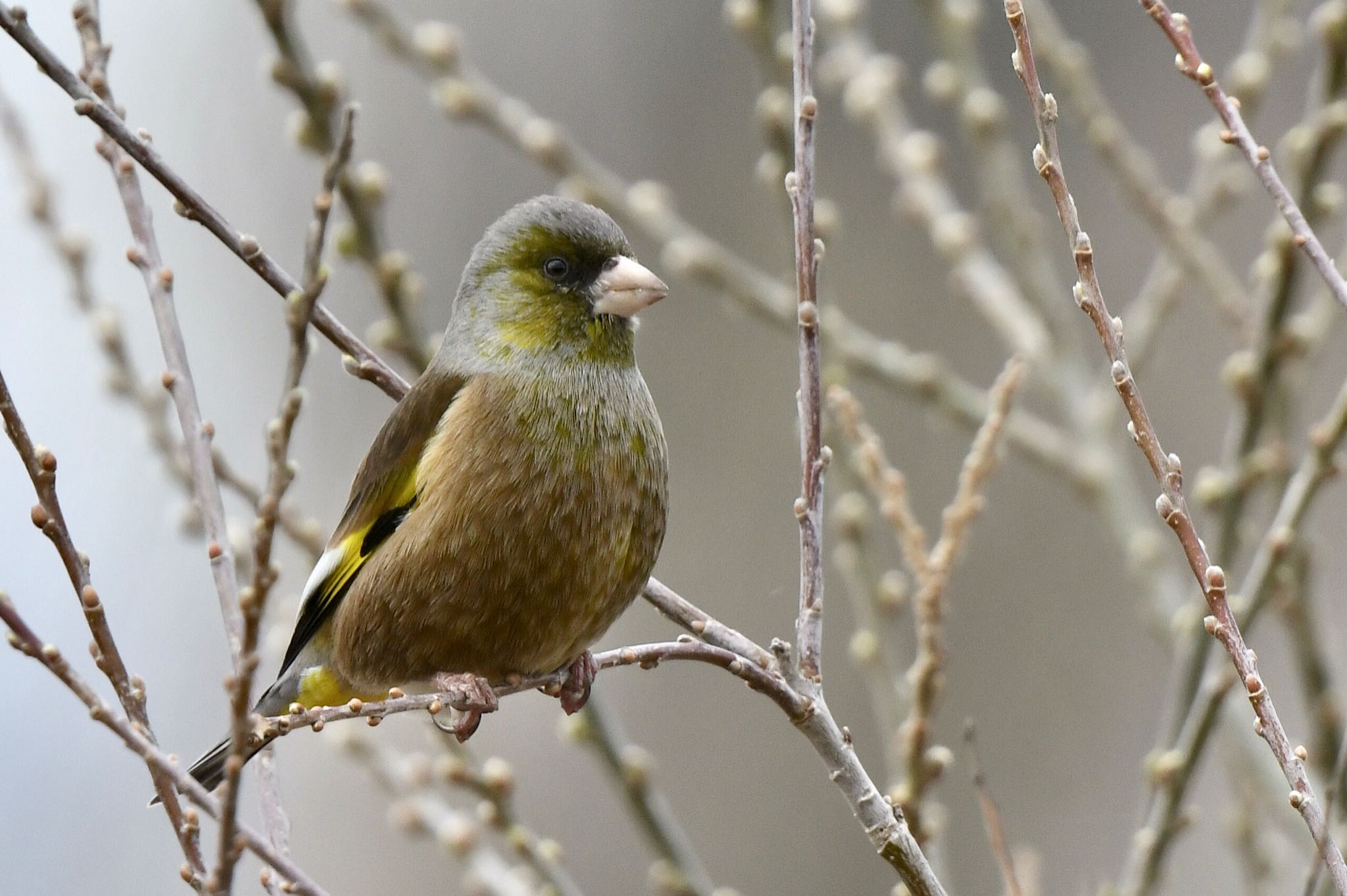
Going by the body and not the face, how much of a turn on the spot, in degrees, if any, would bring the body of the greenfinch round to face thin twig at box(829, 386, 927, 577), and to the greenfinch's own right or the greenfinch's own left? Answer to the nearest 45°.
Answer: approximately 45° to the greenfinch's own left

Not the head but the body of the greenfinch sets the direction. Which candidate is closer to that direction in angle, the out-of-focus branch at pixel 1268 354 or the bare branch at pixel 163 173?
the out-of-focus branch

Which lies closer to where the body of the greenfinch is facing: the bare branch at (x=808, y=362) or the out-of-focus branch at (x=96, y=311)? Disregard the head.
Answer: the bare branch

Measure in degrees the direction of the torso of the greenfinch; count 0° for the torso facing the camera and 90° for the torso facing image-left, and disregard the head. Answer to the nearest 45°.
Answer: approximately 315°

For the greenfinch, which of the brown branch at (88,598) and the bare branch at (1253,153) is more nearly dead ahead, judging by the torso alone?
the bare branch

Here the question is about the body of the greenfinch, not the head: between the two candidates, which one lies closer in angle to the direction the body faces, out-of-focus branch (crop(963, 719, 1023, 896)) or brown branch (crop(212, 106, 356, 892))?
the out-of-focus branch

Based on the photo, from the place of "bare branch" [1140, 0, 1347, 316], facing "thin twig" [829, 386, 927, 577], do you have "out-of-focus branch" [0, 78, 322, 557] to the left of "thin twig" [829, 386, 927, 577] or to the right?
left
